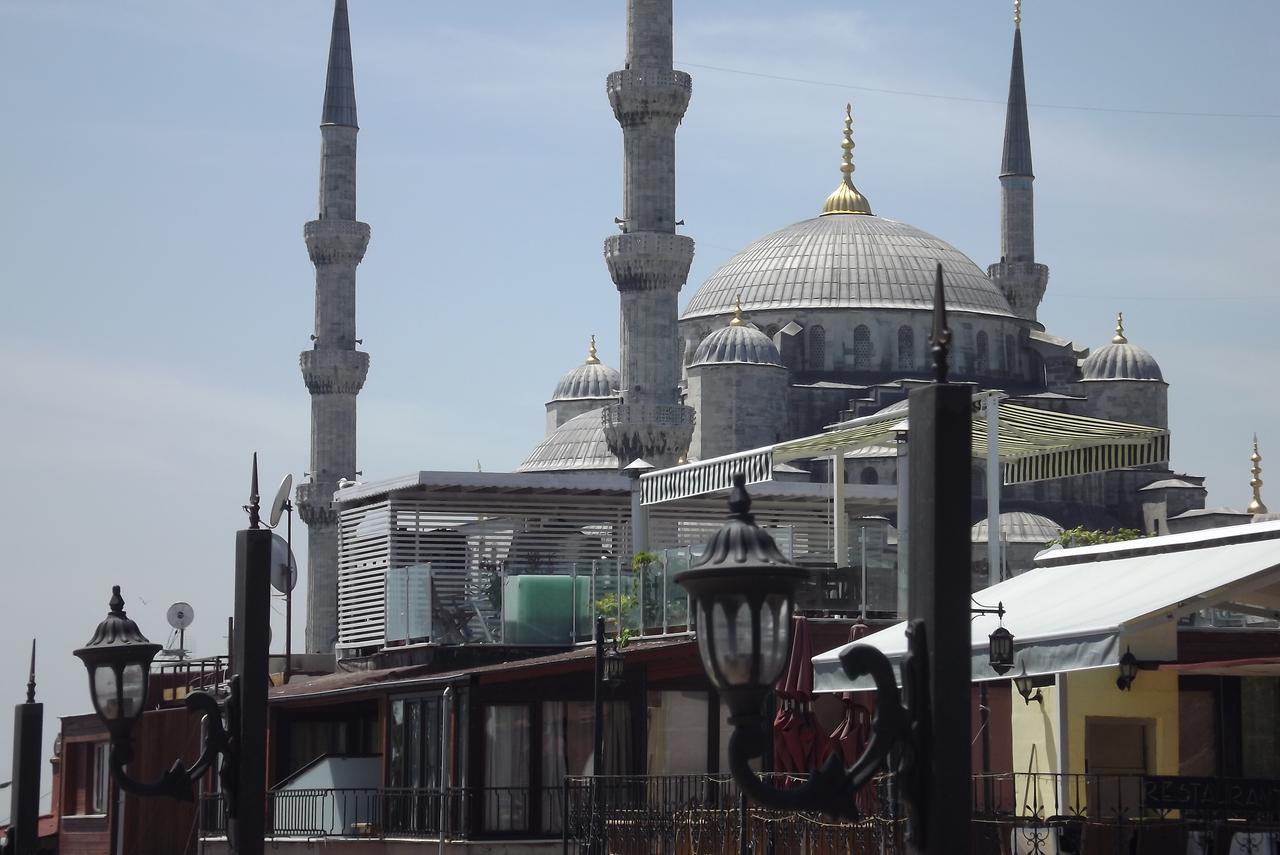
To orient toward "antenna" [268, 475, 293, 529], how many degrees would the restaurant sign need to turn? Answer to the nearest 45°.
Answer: approximately 135° to its right

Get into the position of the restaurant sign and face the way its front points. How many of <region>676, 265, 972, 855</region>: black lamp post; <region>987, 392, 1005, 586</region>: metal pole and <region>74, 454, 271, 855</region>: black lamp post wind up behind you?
1

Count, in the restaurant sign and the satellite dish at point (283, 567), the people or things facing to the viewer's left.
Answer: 1

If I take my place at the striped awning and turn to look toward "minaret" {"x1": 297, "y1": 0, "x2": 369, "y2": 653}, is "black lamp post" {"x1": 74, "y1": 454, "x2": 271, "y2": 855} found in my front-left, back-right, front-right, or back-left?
back-left

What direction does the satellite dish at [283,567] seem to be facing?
to the viewer's left

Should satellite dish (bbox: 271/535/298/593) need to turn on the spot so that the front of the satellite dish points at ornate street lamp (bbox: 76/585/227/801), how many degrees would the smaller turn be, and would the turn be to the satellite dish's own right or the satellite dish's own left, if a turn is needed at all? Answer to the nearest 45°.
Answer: approximately 90° to the satellite dish's own left

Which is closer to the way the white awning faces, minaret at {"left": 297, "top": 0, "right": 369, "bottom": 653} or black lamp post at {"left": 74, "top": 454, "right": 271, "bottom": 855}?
the black lamp post
